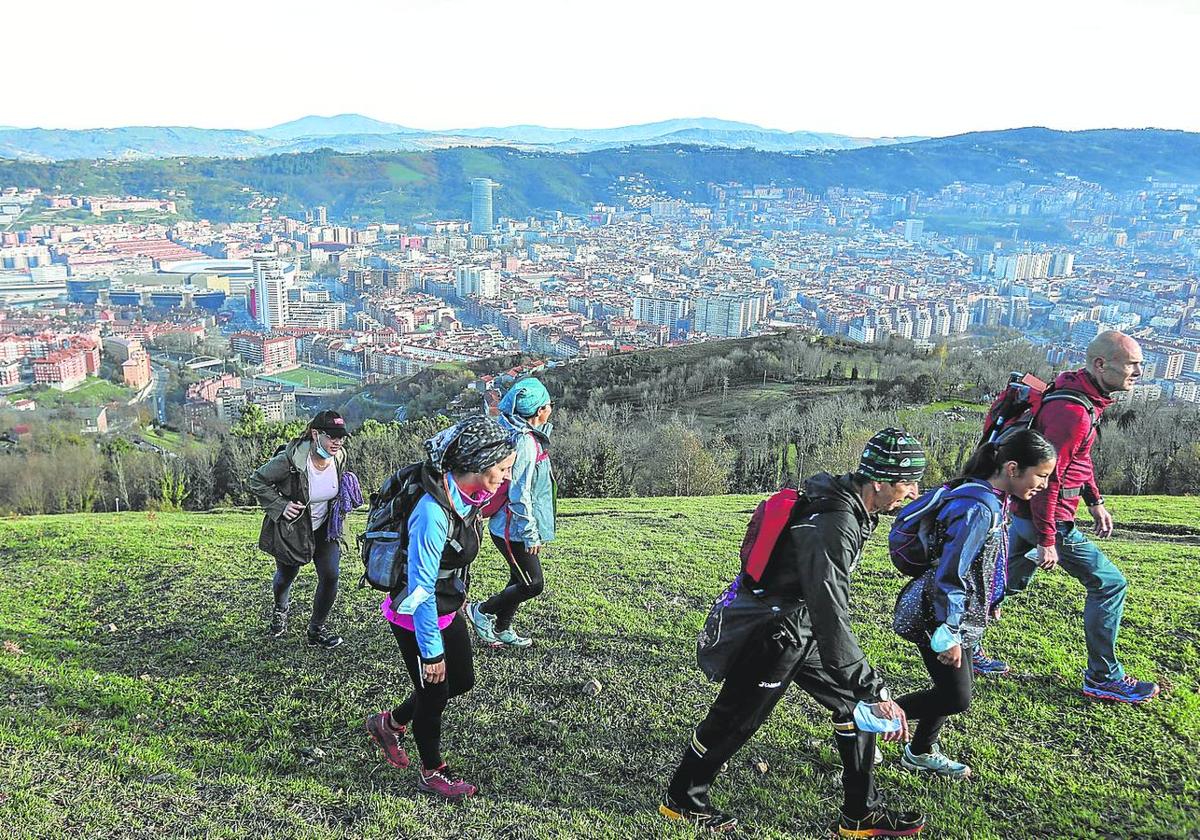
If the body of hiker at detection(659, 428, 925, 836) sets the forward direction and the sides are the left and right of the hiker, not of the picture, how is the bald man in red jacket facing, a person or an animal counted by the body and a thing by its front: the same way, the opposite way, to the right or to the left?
the same way

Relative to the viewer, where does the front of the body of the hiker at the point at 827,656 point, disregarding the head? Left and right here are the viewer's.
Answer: facing to the right of the viewer

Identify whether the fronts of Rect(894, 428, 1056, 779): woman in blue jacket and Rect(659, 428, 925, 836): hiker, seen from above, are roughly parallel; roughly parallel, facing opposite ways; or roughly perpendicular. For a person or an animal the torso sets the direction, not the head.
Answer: roughly parallel

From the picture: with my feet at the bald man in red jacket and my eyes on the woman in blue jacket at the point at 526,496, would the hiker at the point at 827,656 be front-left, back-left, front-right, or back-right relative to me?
front-left

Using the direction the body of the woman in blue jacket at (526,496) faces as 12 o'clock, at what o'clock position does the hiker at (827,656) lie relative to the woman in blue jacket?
The hiker is roughly at 2 o'clock from the woman in blue jacket.

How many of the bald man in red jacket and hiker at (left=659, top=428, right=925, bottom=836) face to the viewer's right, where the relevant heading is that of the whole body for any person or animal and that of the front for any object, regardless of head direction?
2

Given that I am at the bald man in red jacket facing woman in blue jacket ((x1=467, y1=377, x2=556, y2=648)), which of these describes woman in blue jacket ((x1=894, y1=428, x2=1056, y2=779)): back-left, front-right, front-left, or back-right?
front-left

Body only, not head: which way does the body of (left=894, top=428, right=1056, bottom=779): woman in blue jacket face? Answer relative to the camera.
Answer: to the viewer's right

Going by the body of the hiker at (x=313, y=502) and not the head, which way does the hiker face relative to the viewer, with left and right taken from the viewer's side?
facing the viewer and to the right of the viewer

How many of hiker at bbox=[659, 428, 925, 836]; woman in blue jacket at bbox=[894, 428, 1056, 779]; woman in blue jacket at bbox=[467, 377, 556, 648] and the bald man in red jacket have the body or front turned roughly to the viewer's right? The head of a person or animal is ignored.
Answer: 4

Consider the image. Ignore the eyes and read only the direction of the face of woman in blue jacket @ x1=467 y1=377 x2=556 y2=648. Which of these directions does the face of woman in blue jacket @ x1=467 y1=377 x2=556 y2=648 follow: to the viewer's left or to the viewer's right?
to the viewer's right

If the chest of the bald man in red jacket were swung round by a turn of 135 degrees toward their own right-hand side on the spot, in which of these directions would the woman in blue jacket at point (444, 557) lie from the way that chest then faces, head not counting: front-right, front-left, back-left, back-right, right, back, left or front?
front

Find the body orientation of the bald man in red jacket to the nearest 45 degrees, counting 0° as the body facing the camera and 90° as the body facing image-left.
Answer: approximately 270°
